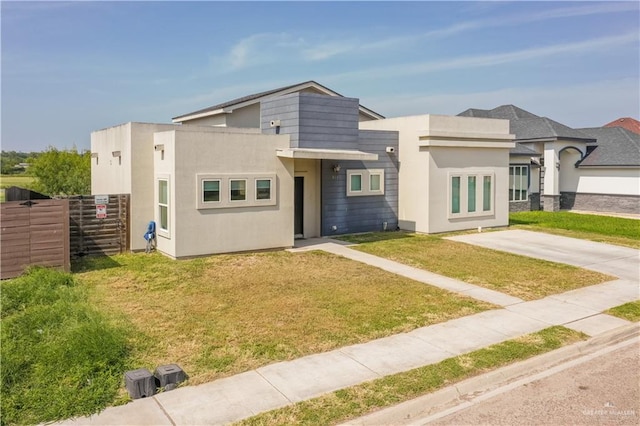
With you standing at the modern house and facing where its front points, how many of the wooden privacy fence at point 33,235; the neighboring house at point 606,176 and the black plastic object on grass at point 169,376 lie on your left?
1

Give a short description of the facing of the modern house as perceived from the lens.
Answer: facing the viewer and to the right of the viewer

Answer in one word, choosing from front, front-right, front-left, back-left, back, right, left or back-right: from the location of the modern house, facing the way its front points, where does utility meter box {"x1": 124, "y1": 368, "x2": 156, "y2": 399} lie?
front-right

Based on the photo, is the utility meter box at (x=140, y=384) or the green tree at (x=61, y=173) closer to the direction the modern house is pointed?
the utility meter box

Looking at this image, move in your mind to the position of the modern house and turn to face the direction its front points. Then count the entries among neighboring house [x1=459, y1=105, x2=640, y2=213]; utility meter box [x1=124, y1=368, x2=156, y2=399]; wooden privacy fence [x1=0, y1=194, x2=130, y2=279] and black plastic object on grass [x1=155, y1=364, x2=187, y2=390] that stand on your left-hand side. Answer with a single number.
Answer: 1

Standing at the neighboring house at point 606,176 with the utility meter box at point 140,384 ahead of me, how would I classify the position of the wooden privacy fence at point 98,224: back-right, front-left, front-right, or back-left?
front-right

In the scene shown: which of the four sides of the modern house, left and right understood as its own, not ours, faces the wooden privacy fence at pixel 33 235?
right

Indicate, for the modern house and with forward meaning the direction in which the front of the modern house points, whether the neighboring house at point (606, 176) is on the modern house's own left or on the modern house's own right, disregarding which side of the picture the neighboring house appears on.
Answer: on the modern house's own left

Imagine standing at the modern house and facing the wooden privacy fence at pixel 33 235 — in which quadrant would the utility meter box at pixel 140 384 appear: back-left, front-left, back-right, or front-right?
front-left

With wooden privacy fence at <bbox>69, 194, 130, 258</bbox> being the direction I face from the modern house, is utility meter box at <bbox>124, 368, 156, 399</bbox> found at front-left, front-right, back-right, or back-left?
front-left

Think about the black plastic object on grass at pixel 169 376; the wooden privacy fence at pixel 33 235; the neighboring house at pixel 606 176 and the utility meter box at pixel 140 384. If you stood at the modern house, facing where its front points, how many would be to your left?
1

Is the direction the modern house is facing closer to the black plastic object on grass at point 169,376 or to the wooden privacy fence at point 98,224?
the black plastic object on grass

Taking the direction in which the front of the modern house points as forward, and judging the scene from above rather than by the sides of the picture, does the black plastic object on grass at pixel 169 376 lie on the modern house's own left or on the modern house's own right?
on the modern house's own right

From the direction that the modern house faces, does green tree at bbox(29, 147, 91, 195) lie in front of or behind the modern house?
behind

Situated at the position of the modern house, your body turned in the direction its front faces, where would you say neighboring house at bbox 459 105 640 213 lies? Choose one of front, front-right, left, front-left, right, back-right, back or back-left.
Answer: left
